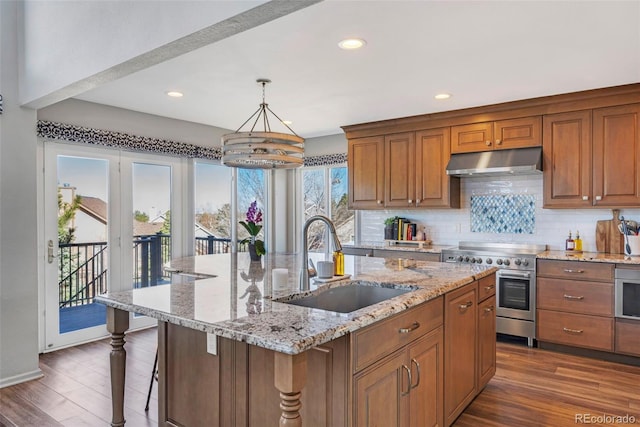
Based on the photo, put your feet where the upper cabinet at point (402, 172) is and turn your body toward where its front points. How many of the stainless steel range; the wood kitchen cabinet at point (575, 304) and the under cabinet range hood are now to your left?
3

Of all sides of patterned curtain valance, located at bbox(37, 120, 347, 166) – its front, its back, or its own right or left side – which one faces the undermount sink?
front

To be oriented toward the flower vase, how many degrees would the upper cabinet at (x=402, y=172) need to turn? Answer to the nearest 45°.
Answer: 0° — it already faces it

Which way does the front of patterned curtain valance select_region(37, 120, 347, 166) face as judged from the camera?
facing the viewer and to the right of the viewer

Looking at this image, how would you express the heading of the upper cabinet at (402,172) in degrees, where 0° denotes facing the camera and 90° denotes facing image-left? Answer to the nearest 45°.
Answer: approximately 45°

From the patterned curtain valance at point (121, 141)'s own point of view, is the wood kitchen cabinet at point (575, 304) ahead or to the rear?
ahead

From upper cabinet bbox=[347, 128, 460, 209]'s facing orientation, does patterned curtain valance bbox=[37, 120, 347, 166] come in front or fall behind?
in front

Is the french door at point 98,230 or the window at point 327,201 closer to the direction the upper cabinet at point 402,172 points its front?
the french door

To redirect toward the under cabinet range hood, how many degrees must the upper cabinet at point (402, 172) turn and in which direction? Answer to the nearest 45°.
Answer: approximately 90° to its left

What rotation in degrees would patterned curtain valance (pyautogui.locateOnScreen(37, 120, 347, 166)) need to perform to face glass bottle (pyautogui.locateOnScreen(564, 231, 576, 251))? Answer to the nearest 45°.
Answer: approximately 45° to its left

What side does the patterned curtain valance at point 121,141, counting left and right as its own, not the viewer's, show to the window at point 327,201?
left

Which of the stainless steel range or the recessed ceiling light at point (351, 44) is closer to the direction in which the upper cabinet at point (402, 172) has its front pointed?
the recessed ceiling light

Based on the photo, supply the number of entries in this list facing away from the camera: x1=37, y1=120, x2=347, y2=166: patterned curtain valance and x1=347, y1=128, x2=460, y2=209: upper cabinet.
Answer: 0

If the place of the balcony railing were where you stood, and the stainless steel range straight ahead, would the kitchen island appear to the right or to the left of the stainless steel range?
right

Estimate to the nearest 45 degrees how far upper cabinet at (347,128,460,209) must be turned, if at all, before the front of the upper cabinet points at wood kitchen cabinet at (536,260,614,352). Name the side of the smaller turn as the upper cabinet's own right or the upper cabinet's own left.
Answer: approximately 90° to the upper cabinet's own left
